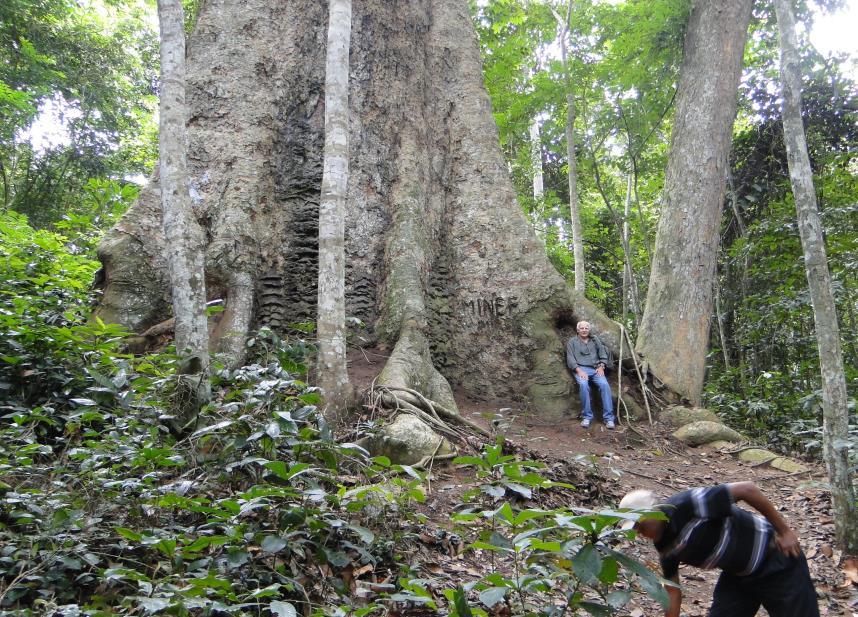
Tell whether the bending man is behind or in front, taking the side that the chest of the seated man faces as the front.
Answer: in front

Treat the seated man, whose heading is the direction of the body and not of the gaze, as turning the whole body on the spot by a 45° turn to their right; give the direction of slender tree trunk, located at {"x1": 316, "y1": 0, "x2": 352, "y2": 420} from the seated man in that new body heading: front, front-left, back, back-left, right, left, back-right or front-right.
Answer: front

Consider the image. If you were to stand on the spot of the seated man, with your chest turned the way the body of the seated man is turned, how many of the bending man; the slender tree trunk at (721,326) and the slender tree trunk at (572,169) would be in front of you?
1

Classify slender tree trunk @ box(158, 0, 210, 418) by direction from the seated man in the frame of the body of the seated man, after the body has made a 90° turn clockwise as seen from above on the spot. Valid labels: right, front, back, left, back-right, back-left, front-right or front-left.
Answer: front-left

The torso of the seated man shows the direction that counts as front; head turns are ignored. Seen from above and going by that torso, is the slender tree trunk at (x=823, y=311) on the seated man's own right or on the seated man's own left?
on the seated man's own left

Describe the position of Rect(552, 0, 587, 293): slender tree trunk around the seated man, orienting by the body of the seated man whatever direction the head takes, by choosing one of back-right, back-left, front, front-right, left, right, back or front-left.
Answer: back

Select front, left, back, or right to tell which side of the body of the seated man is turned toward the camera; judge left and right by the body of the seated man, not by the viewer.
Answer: front
